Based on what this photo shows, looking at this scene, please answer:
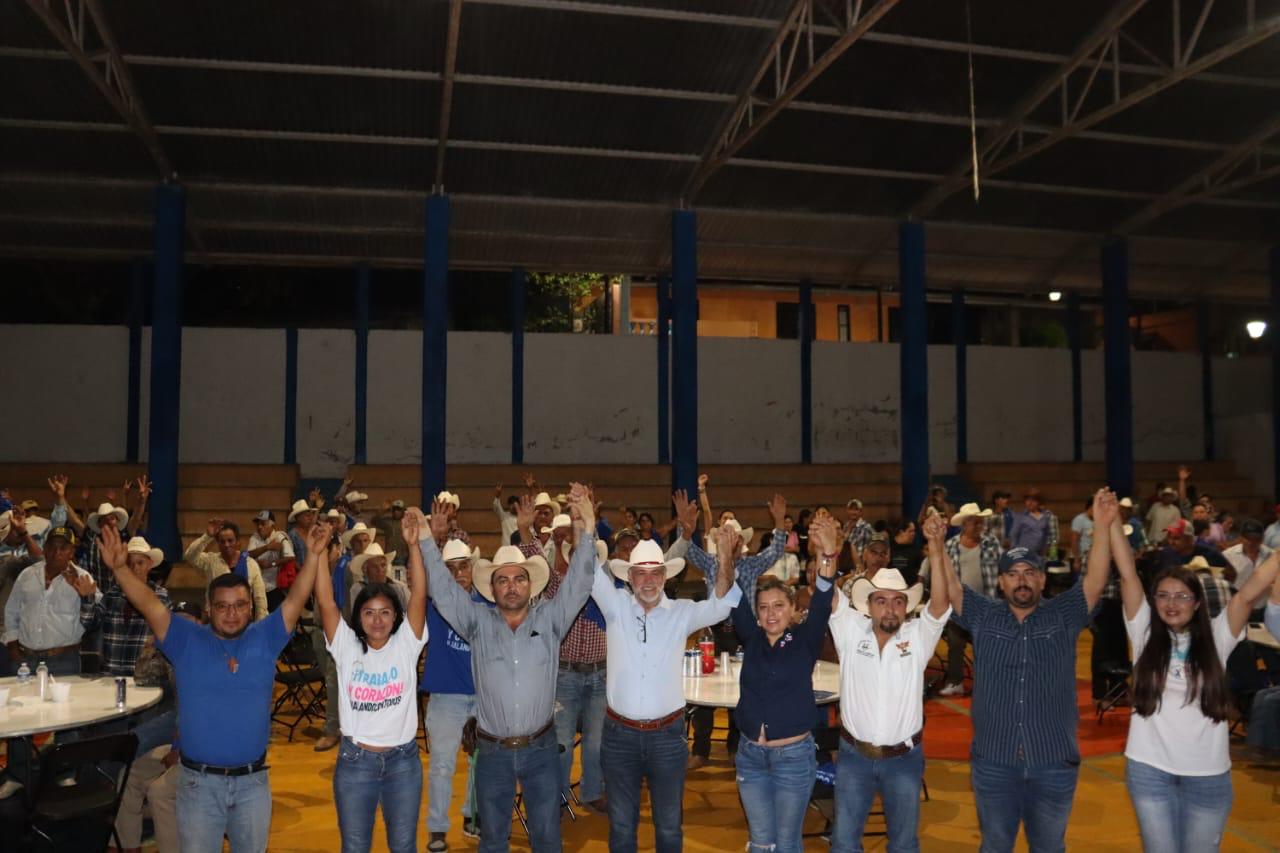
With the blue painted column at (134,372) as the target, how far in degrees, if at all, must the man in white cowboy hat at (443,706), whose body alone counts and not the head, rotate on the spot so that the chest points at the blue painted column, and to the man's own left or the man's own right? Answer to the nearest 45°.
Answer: approximately 180°

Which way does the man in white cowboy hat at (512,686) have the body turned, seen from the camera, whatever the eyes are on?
toward the camera

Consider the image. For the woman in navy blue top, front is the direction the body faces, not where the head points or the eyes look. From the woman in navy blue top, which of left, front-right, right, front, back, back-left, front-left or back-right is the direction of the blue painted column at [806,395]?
back

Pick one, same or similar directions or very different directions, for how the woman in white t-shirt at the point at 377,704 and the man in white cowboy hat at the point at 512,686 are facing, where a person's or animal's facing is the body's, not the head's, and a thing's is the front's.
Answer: same or similar directions

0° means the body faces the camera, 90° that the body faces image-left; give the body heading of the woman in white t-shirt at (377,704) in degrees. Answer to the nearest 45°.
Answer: approximately 0°

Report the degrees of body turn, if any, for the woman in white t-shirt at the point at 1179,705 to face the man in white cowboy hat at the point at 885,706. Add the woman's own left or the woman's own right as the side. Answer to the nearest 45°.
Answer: approximately 90° to the woman's own right

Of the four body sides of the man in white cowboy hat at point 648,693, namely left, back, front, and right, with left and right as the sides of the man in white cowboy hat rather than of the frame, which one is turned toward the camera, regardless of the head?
front

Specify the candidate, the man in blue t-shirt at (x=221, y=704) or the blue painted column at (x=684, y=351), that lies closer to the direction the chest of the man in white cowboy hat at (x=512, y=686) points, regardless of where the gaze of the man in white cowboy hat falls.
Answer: the man in blue t-shirt

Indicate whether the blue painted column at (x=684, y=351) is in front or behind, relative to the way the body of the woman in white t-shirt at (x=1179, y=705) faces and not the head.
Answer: behind

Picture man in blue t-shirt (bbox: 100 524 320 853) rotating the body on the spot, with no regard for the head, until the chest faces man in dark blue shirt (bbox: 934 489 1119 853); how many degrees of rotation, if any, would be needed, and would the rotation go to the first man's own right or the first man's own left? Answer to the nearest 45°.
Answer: approximately 90° to the first man's own left

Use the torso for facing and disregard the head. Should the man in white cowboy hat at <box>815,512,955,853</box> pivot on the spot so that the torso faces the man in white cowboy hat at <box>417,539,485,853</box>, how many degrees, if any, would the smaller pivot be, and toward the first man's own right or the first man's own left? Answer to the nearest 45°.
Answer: approximately 90° to the first man's own right

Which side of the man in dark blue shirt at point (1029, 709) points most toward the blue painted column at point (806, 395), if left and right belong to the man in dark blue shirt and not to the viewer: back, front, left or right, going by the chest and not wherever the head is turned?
back

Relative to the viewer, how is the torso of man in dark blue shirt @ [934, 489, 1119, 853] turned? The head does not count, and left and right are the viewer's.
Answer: facing the viewer

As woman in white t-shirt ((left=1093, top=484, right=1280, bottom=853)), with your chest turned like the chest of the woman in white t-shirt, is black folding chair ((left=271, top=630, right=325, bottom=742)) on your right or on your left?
on your right
